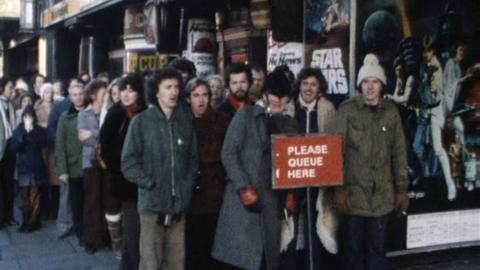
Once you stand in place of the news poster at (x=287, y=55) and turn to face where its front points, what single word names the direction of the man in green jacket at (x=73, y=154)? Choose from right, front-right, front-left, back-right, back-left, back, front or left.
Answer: right

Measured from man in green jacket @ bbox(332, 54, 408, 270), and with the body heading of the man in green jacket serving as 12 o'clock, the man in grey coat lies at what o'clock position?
The man in grey coat is roughly at 2 o'clock from the man in green jacket.

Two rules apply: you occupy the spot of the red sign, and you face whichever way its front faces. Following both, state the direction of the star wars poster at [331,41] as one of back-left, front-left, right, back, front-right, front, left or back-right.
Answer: back

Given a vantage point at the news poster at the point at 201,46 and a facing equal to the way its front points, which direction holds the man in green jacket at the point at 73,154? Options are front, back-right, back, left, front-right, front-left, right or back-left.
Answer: front-right

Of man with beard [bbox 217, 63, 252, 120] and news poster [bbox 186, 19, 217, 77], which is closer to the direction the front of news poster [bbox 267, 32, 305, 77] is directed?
the man with beard

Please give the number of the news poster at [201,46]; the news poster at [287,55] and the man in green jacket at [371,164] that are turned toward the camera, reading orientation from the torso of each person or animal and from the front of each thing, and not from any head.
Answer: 3

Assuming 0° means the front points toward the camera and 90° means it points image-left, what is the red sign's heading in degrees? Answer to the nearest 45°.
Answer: approximately 0°

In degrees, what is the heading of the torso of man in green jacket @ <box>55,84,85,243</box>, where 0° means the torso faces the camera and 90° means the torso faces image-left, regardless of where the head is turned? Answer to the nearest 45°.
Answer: approximately 315°

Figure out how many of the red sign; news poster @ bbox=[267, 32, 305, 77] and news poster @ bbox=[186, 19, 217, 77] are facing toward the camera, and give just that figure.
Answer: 3

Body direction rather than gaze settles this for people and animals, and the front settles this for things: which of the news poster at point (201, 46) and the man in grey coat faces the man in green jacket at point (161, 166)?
the news poster

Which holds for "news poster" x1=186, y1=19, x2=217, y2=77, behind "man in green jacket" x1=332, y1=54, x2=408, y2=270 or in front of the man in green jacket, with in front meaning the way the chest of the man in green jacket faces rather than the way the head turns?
behind
